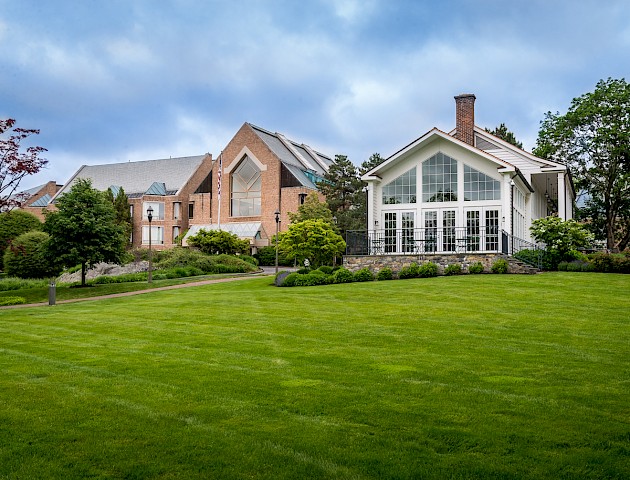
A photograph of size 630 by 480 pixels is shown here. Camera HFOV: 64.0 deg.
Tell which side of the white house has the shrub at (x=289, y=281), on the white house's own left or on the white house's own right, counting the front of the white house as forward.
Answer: on the white house's own right

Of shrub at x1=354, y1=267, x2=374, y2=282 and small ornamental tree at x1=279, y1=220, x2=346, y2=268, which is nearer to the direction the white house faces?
the shrub

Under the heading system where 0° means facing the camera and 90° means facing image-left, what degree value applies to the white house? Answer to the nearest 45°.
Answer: approximately 0°

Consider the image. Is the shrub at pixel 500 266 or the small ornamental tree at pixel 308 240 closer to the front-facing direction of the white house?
the shrub

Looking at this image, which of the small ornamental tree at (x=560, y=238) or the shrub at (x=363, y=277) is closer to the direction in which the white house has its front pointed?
the shrub

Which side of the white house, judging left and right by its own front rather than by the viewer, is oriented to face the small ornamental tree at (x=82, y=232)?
right

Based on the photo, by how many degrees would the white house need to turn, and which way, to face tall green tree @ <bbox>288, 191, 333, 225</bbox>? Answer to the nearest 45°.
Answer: approximately 135° to its right

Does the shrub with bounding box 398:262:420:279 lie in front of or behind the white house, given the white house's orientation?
in front

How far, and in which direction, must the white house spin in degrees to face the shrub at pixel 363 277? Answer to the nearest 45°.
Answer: approximately 45° to its right

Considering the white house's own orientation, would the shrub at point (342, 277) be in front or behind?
in front

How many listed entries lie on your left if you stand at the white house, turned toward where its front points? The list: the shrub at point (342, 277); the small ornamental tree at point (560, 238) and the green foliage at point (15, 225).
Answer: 1

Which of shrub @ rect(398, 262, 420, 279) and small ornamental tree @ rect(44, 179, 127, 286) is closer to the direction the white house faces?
the shrub

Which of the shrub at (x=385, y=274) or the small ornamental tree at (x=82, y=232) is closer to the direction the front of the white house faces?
the shrub

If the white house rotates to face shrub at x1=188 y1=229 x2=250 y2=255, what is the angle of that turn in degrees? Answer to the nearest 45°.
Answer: approximately 135° to its right

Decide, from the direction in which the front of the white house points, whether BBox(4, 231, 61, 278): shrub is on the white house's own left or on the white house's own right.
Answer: on the white house's own right

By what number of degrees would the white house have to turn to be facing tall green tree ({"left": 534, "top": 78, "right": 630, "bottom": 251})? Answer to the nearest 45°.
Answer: approximately 135° to its left

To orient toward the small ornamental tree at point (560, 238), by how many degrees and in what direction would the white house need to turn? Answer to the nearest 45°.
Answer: approximately 90° to its left

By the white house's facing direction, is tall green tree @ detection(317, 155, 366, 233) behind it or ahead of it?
behind
